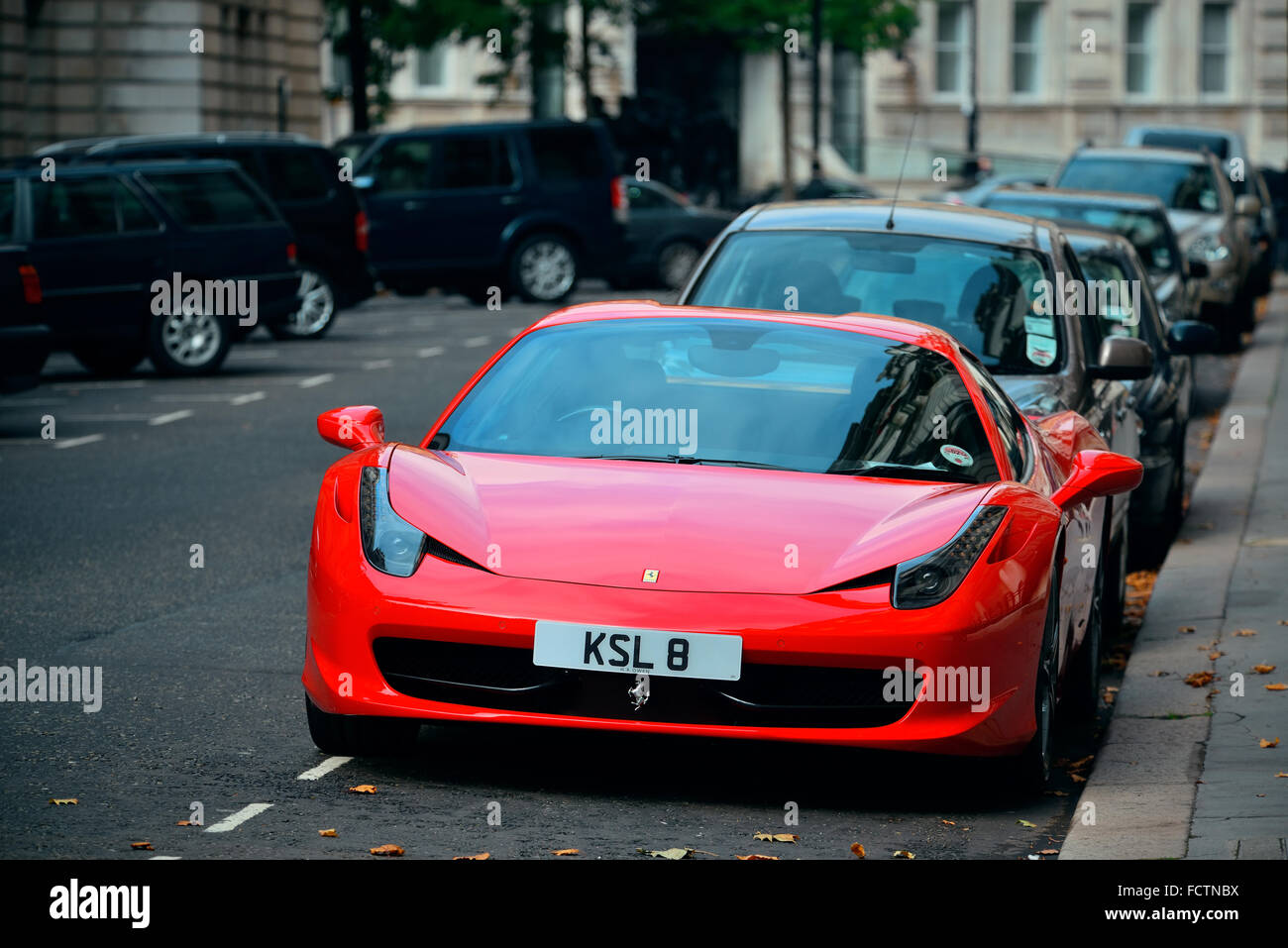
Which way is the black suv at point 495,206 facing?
to the viewer's left

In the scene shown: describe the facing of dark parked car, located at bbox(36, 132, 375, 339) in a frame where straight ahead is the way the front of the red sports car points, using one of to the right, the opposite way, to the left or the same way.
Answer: to the right

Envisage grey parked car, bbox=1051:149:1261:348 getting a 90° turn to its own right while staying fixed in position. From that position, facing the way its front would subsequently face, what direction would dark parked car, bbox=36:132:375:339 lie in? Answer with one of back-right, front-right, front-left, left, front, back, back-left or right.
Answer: front

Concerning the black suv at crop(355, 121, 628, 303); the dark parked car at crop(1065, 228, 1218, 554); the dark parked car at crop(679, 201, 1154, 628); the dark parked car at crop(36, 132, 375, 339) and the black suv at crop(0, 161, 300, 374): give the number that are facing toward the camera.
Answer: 2

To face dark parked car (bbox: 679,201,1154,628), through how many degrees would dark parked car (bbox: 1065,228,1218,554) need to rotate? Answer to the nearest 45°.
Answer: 0° — it already faces it

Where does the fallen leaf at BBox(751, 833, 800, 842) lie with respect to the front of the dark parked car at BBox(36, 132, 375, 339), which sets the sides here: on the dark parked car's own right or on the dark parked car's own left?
on the dark parked car's own left

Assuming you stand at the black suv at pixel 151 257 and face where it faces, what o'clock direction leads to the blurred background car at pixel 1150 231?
The blurred background car is roughly at 7 o'clock from the black suv.

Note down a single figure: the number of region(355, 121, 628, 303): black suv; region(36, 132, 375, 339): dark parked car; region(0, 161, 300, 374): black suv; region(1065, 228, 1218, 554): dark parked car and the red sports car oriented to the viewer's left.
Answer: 3

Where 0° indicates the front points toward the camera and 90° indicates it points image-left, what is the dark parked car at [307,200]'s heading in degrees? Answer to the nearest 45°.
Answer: approximately 90°

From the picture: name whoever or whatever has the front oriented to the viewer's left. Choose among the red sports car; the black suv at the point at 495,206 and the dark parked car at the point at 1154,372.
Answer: the black suv
